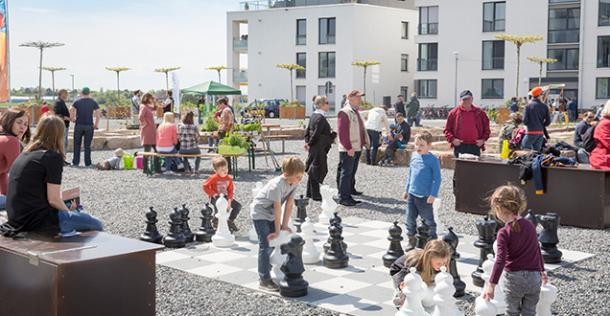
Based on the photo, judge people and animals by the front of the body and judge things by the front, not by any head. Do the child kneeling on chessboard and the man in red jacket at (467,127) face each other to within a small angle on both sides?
no

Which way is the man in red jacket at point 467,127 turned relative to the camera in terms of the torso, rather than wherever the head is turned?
toward the camera

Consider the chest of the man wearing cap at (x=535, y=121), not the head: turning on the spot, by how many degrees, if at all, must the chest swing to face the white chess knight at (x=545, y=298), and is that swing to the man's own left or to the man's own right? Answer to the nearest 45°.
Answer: approximately 180°

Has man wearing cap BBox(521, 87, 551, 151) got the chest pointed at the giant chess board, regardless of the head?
no

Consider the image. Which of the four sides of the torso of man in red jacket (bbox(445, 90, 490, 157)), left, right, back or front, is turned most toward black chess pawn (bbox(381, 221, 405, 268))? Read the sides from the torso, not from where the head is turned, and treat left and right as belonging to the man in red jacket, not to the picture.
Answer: front

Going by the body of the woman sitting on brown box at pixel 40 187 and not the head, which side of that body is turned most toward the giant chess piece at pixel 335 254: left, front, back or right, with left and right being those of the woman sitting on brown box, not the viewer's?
front

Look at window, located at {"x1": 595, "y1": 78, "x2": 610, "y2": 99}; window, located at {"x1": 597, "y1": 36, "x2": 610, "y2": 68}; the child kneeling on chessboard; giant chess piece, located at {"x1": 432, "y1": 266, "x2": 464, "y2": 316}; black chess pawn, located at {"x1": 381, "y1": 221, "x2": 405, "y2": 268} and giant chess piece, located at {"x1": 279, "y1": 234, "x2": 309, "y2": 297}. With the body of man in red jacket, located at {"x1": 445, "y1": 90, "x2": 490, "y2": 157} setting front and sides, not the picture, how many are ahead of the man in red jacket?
4

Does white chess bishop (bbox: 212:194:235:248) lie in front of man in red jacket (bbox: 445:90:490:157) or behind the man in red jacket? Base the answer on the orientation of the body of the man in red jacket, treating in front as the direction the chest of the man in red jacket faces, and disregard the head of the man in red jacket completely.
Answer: in front

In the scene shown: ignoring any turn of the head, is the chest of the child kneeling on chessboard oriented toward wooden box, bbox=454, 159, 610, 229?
no

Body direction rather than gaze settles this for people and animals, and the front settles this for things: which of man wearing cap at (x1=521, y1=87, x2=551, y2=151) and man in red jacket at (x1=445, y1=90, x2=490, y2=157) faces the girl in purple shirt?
the man in red jacket

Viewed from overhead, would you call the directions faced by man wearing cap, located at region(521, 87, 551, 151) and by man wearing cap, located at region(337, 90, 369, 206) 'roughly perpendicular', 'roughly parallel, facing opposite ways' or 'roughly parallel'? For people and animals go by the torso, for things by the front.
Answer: roughly perpendicular

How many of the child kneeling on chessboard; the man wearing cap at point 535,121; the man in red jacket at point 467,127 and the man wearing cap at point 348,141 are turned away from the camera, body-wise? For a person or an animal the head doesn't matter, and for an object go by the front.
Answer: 1
